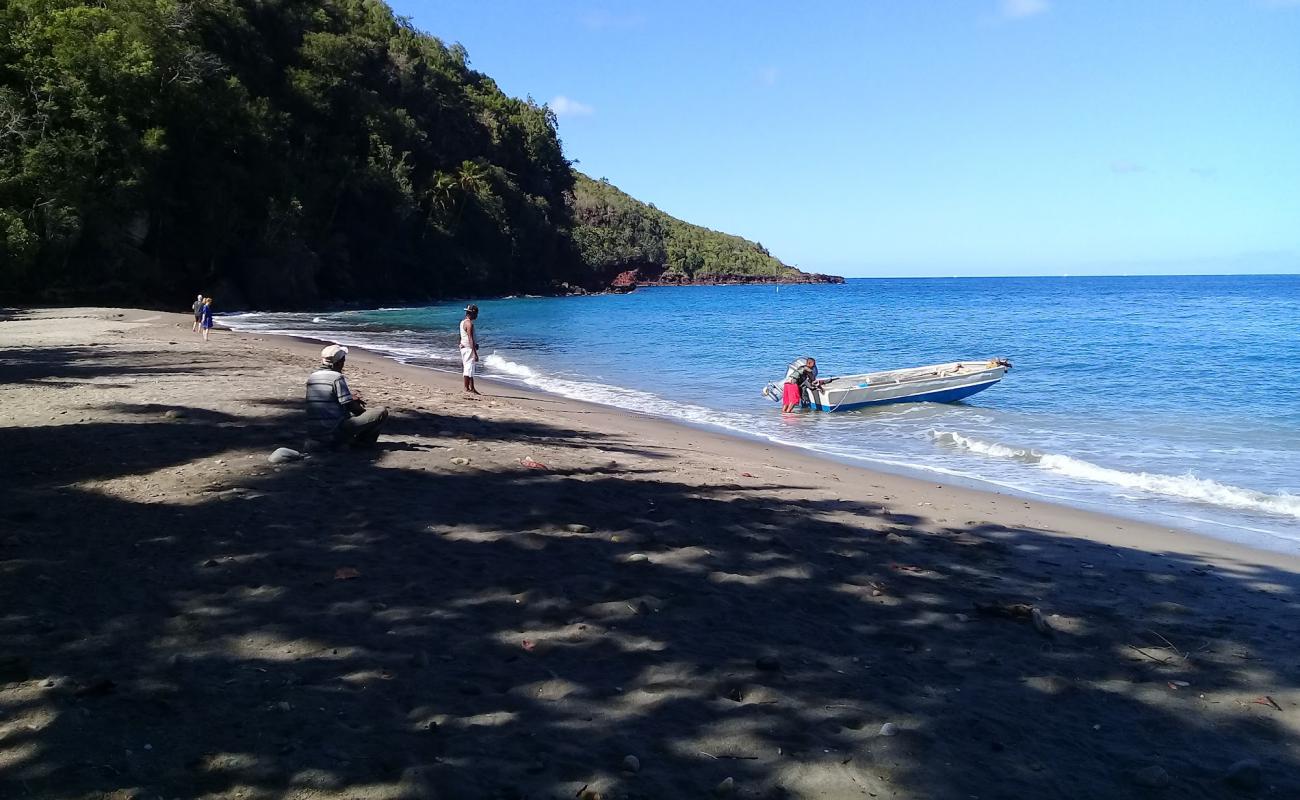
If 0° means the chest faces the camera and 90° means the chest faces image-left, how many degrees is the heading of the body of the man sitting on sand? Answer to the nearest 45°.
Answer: approximately 225°

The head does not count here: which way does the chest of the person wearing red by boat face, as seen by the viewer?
to the viewer's right

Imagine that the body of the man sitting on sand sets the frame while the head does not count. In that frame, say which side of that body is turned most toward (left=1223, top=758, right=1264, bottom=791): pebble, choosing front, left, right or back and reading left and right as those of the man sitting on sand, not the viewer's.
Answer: right

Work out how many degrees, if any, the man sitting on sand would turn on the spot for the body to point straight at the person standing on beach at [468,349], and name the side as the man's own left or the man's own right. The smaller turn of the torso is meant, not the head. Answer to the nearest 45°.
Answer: approximately 45° to the man's own left

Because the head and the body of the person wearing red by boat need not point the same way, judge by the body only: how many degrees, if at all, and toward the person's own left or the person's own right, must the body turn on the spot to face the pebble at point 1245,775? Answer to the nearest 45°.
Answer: approximately 90° to the person's own right

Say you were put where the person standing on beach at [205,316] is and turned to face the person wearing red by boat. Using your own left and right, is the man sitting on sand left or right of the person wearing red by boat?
right

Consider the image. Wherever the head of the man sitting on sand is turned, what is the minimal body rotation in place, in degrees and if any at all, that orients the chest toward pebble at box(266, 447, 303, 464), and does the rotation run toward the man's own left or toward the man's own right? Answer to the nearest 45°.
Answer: approximately 180°

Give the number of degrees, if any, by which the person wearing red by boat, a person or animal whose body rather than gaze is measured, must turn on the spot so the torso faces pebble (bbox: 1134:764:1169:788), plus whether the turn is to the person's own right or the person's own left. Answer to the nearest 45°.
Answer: approximately 90° to the person's own right

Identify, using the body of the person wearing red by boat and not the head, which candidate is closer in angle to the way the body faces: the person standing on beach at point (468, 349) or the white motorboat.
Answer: the white motorboat

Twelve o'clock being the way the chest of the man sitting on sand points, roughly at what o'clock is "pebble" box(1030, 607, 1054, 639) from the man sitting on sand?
The pebble is roughly at 3 o'clock from the man sitting on sand.
